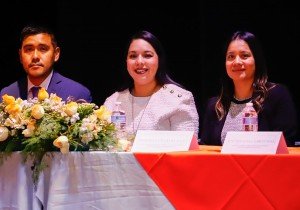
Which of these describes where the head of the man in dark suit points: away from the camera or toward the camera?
toward the camera

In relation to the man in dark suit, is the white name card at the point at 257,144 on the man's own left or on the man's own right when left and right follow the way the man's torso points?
on the man's own left

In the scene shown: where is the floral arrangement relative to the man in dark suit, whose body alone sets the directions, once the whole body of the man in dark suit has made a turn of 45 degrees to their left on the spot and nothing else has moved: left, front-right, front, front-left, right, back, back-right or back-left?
front

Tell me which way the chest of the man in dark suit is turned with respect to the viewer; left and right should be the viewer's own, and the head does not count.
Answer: facing the viewer and to the left of the viewer

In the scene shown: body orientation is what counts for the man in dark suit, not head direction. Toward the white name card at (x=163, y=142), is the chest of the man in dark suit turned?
no
